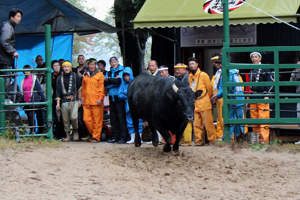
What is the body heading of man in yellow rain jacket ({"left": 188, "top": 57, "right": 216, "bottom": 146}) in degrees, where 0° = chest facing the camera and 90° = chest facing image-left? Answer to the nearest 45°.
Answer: approximately 45°

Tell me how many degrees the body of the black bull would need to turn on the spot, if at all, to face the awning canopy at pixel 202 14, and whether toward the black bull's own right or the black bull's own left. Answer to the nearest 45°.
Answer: approximately 135° to the black bull's own left

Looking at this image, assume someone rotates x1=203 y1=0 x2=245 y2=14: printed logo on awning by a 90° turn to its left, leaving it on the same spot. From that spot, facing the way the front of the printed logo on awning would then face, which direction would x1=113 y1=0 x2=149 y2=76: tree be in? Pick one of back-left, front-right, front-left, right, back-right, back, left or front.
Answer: back-left

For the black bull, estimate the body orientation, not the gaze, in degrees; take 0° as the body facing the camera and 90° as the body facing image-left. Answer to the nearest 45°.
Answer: approximately 315°

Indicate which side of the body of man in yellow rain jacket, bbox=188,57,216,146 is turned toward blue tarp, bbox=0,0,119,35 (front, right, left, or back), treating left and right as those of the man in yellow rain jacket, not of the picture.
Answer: right

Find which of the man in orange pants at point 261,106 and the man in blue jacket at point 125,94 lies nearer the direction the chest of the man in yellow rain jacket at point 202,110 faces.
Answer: the man in blue jacket

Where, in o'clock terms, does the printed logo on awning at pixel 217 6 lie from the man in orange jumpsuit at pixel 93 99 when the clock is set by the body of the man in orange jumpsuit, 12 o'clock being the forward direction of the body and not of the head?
The printed logo on awning is roughly at 9 o'clock from the man in orange jumpsuit.

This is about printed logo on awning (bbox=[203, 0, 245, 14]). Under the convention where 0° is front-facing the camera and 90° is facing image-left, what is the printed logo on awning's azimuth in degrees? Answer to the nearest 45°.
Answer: approximately 0°

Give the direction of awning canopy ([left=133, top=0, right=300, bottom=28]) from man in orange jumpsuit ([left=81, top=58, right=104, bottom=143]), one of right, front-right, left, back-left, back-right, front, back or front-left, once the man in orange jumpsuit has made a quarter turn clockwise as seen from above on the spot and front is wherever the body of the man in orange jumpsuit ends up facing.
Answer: back

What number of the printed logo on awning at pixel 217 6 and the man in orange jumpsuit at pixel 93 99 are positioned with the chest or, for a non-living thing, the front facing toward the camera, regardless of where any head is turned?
2
